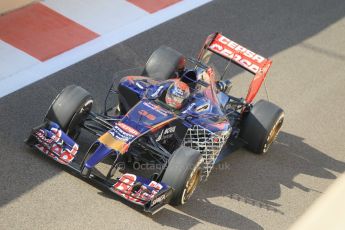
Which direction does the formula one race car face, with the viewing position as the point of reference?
facing the viewer and to the left of the viewer
